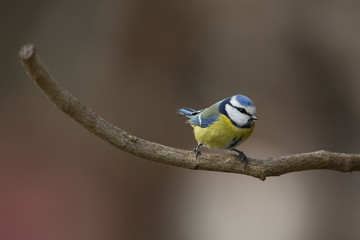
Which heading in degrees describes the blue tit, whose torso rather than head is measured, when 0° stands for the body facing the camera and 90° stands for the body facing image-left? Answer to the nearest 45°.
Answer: approximately 315°
